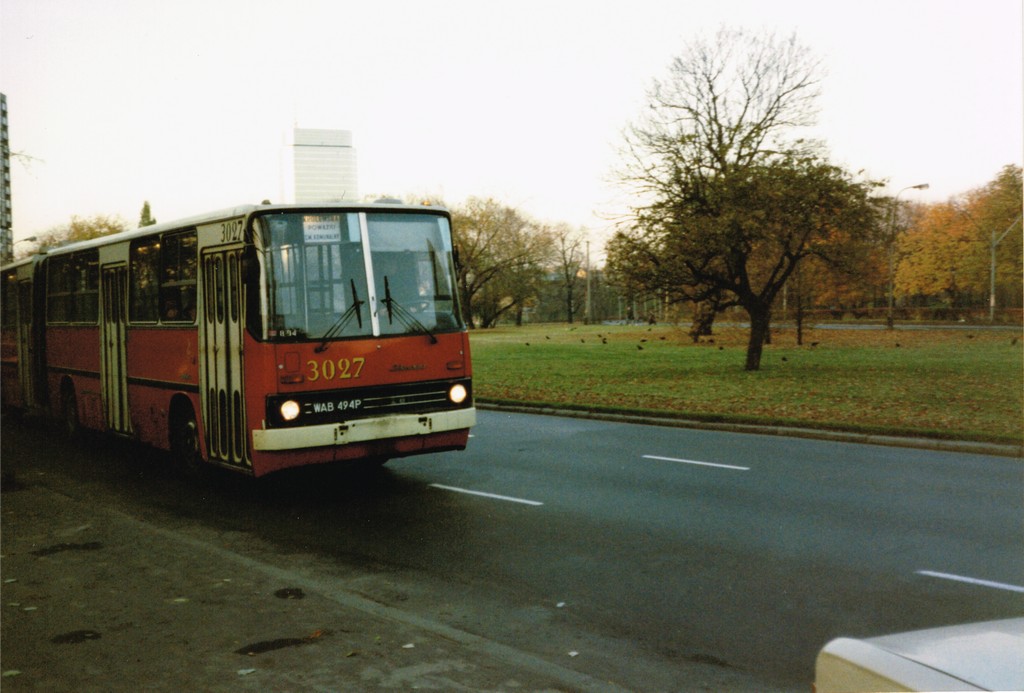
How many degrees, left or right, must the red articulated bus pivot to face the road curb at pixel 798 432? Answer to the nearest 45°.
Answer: approximately 45° to its left

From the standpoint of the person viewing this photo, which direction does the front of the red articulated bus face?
facing the viewer and to the right of the viewer
